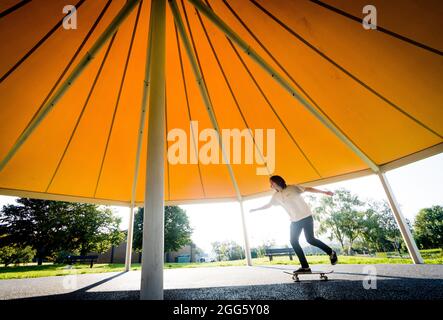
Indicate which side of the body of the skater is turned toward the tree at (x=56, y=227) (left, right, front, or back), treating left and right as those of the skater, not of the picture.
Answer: right

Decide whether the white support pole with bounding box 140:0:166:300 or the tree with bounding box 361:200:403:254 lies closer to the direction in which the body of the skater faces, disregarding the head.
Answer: the white support pole

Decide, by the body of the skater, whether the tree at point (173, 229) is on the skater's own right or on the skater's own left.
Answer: on the skater's own right

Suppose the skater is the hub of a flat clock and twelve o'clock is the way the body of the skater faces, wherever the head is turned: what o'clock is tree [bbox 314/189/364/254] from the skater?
The tree is roughly at 5 o'clock from the skater.

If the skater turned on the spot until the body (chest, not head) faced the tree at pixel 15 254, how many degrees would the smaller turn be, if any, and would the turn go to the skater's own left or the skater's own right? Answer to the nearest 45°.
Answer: approximately 90° to the skater's own right

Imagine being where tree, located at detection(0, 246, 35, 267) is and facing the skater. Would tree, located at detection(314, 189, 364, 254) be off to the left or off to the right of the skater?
left

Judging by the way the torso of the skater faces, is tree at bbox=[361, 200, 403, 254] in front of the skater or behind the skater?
behind

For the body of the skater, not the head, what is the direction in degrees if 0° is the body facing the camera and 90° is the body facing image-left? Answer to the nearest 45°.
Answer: approximately 45°

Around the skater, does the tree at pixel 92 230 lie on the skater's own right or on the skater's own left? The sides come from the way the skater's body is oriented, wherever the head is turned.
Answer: on the skater's own right
